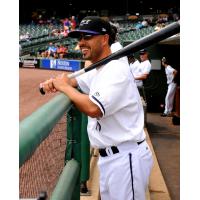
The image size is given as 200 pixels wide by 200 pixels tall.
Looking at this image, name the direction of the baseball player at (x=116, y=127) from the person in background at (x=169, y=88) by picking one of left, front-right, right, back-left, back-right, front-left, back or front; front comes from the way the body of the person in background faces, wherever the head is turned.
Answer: left

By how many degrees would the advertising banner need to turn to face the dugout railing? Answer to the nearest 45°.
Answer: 0° — it already faces it

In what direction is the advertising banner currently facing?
toward the camera

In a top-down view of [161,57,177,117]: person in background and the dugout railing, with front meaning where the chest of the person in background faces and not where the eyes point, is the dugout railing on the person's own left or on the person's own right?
on the person's own left

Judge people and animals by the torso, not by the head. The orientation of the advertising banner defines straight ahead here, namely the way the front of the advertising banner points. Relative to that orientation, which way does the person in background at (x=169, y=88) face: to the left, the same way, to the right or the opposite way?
to the right

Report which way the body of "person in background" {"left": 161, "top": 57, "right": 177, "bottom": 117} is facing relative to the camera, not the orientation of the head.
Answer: to the viewer's left

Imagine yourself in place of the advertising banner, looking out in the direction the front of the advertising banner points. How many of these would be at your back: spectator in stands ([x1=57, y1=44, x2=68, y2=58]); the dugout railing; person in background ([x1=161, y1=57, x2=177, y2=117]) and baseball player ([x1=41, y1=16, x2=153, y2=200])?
1

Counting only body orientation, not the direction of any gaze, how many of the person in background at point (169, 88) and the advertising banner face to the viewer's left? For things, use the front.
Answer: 1

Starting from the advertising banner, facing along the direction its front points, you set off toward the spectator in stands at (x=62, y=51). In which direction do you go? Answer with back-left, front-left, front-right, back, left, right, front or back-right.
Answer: back

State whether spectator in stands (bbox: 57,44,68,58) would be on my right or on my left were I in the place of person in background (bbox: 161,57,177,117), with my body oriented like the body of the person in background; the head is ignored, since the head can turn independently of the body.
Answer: on my right

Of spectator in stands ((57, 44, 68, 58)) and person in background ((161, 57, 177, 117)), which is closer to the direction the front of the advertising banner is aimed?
the person in background

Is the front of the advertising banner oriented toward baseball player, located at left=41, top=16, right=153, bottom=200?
yes
